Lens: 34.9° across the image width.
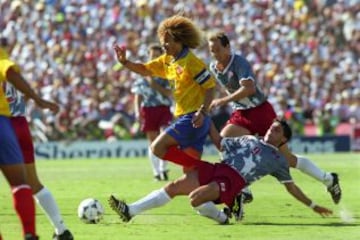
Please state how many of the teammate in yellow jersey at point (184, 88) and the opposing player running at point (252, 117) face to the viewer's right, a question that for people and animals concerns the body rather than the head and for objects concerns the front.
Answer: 0

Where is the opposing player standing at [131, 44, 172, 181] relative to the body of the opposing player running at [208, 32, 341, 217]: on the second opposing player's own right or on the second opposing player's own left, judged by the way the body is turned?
on the second opposing player's own right

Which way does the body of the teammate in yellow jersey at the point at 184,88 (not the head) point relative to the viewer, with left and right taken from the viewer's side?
facing the viewer and to the left of the viewer

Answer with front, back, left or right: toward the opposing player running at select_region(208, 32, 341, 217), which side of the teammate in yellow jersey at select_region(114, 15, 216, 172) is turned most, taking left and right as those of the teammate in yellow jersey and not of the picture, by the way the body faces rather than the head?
back

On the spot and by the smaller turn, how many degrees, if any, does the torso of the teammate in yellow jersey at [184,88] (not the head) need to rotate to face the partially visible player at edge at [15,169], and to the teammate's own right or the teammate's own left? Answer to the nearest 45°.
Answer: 0° — they already face them

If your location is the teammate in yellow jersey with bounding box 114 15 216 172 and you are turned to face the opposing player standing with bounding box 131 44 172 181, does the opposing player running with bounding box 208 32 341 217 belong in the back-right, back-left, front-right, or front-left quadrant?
front-right

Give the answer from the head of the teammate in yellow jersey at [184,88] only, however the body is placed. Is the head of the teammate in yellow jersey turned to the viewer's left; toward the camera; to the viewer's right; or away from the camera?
to the viewer's left
